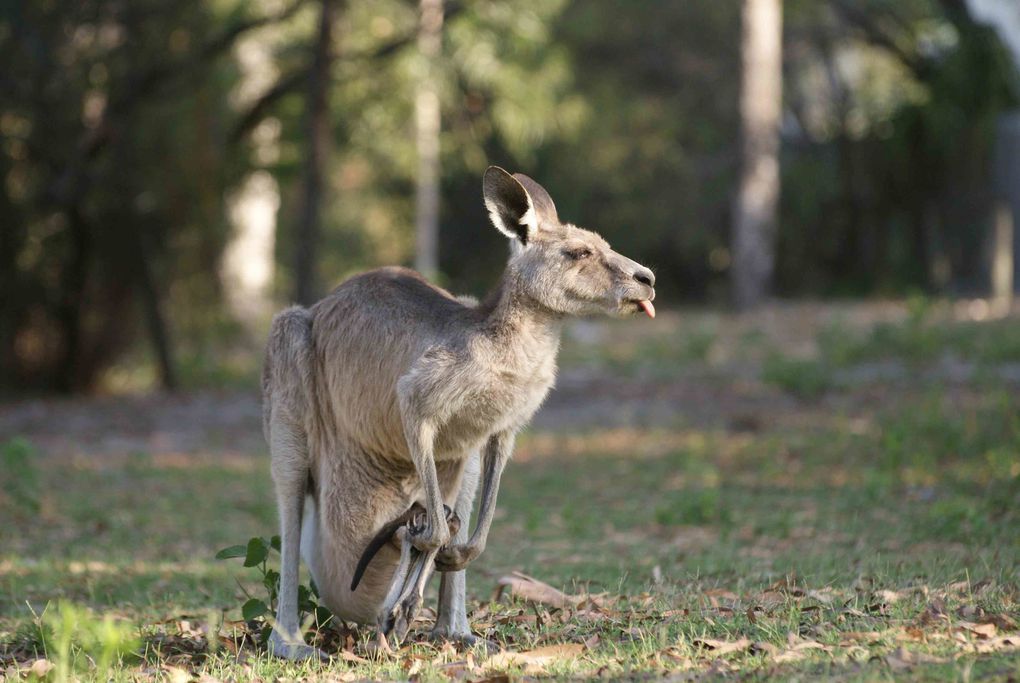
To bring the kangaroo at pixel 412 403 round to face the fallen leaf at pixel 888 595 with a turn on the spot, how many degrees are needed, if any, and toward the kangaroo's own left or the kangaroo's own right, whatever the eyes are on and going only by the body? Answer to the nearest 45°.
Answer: approximately 45° to the kangaroo's own left

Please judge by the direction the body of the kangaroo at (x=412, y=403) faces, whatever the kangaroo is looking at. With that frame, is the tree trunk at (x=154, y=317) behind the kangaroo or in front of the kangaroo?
behind

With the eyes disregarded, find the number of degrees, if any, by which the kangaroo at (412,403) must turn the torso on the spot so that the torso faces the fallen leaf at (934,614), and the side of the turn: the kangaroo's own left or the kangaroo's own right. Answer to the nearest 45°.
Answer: approximately 45° to the kangaroo's own left

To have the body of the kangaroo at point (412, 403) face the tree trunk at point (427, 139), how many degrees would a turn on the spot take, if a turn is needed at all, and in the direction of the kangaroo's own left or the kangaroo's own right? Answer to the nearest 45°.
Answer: approximately 135° to the kangaroo's own left

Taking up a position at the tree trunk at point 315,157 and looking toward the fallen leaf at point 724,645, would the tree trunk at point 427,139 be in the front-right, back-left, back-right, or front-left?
back-left

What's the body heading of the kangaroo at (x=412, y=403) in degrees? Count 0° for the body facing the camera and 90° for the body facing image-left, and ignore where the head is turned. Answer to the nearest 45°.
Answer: approximately 315°

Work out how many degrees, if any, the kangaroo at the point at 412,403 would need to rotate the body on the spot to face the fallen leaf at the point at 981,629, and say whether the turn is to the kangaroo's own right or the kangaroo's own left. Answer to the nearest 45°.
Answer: approximately 45° to the kangaroo's own left

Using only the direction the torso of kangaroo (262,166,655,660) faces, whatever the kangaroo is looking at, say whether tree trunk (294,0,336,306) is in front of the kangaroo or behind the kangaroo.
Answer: behind
